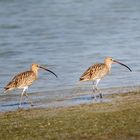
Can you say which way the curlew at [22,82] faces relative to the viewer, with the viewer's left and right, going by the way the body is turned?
facing to the right of the viewer

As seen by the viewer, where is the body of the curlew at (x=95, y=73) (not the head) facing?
to the viewer's right

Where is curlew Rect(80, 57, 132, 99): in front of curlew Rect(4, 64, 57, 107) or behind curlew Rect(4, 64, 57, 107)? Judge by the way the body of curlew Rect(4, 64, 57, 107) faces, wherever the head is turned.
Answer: in front

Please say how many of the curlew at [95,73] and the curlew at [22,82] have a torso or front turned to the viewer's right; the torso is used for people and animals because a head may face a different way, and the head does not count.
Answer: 2

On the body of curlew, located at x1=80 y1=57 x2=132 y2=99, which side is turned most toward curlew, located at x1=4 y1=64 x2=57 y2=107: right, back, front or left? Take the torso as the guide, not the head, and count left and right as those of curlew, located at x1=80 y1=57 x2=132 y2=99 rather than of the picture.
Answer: back
